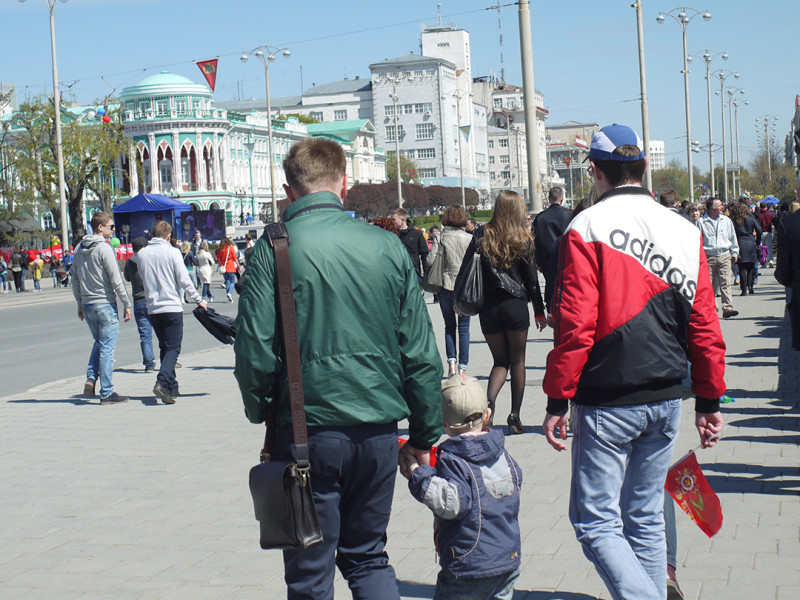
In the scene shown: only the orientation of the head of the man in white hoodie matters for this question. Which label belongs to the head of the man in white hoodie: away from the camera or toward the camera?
away from the camera

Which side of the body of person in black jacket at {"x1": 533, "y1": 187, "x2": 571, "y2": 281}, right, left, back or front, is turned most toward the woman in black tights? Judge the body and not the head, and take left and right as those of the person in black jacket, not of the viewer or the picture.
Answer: back

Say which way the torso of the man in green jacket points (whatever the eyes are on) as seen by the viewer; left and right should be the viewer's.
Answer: facing away from the viewer

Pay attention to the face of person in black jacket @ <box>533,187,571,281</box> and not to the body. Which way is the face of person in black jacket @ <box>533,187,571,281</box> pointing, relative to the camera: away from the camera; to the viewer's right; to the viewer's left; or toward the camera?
away from the camera

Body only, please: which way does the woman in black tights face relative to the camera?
away from the camera

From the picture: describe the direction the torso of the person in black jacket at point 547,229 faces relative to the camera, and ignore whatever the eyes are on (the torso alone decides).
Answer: away from the camera

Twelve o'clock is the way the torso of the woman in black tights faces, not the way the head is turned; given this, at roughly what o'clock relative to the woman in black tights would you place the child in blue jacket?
The child in blue jacket is roughly at 6 o'clock from the woman in black tights.

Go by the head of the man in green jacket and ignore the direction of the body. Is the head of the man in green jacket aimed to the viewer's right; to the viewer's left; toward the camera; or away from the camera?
away from the camera

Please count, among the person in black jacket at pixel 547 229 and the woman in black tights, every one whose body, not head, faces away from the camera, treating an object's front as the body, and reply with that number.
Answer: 2
